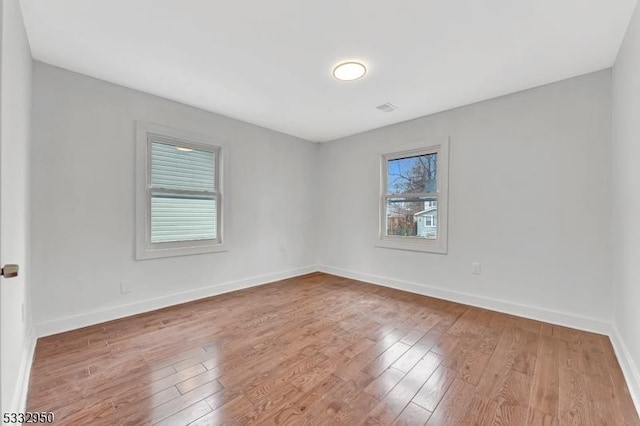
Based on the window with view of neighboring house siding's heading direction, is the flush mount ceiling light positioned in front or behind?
in front

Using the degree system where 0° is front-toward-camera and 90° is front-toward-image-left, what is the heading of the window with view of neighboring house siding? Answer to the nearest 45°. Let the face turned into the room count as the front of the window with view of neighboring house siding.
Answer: approximately 315°

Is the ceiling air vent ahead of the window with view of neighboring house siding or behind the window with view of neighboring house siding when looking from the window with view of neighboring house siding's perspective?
ahead

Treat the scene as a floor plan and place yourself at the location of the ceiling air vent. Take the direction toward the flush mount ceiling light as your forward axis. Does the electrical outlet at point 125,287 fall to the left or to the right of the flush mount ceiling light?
right
